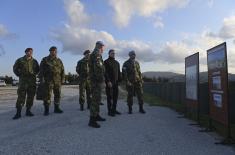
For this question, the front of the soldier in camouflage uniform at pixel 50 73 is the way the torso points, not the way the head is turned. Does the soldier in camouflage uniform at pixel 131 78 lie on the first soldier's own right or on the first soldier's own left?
on the first soldier's own left

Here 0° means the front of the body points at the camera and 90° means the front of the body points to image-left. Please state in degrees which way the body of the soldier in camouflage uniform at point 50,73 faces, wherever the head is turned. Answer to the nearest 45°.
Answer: approximately 0°

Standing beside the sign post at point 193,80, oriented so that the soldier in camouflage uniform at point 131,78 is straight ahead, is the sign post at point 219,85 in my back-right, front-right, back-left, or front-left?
back-left

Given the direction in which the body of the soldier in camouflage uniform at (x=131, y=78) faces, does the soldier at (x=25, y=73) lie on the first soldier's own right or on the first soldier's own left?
on the first soldier's own right
